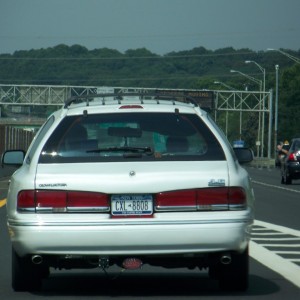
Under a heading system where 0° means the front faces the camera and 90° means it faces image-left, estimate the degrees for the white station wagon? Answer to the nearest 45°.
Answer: approximately 180°
